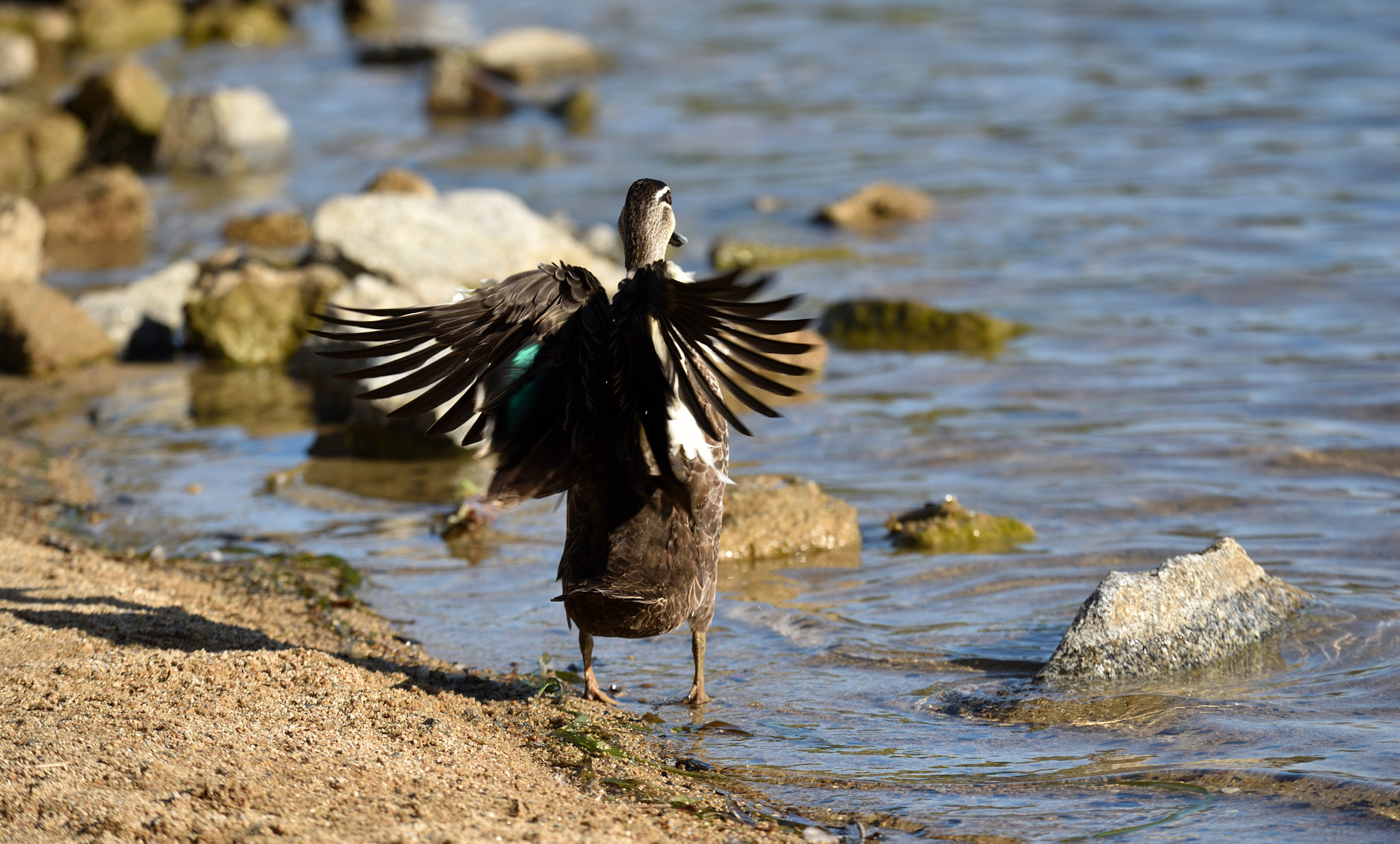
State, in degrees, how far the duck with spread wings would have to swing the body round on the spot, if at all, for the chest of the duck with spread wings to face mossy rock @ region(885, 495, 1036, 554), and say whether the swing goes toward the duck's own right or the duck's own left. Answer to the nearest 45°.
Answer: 0° — it already faces it

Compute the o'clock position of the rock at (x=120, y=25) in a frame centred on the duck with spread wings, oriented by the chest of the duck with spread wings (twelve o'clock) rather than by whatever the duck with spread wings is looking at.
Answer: The rock is roughly at 10 o'clock from the duck with spread wings.

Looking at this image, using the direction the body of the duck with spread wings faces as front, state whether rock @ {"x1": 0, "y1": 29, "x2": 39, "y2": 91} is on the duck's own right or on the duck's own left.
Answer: on the duck's own left

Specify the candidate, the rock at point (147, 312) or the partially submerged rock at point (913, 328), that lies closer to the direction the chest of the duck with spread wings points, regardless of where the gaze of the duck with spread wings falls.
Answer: the partially submerged rock

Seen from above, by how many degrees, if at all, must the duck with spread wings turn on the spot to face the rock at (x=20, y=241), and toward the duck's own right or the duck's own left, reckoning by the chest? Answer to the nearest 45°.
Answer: approximately 90° to the duck's own left

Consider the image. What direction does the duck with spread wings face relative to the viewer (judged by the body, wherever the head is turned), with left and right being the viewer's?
facing away from the viewer and to the right of the viewer

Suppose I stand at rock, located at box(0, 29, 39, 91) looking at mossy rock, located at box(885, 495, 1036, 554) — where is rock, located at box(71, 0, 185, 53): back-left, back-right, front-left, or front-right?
back-left
